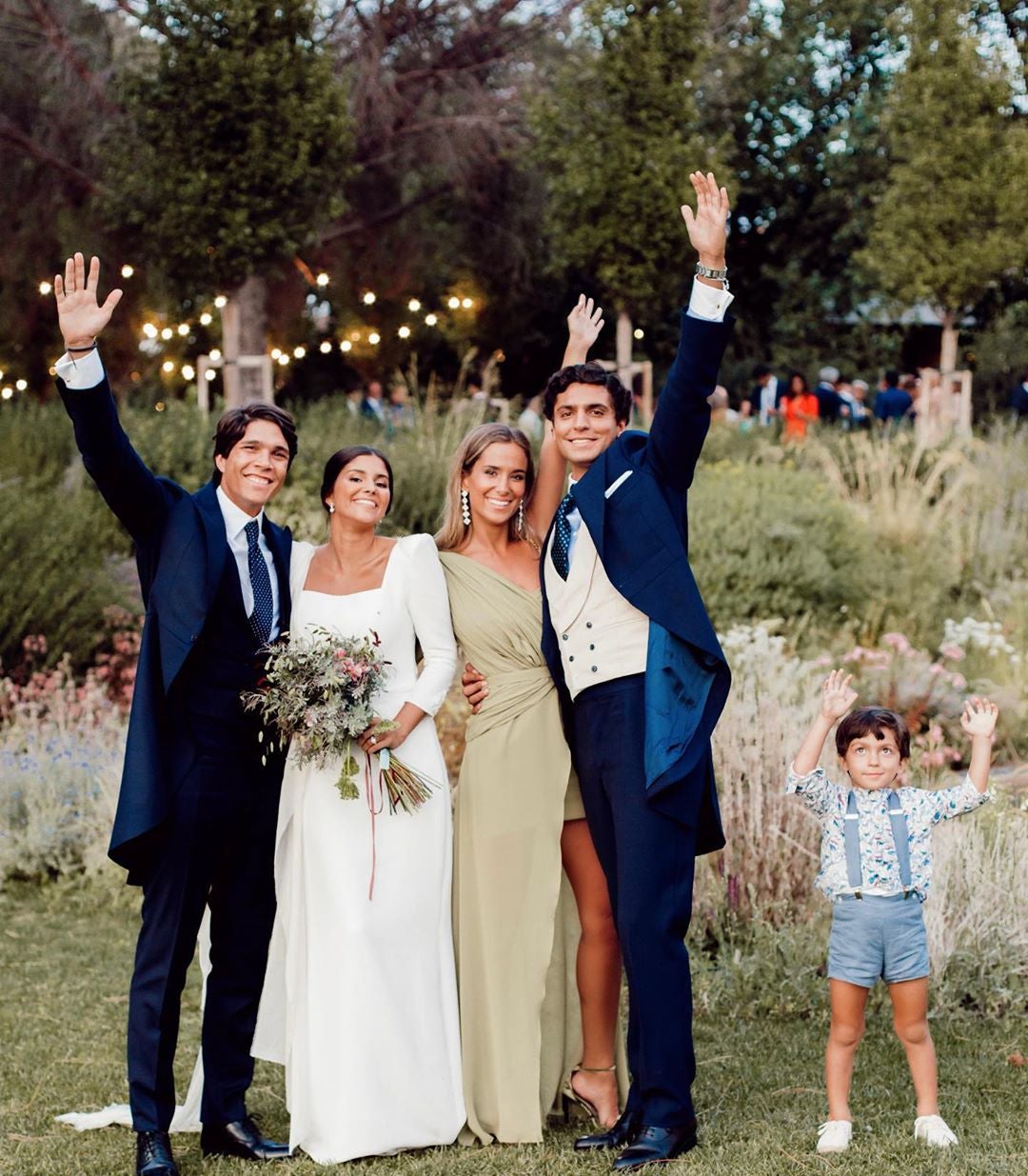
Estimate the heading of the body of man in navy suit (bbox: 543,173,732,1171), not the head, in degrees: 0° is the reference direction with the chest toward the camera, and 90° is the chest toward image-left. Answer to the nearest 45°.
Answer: approximately 45°

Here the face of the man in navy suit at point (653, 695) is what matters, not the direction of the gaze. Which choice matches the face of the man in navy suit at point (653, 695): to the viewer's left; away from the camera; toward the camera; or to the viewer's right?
toward the camera

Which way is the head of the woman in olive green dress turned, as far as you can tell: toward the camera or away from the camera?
toward the camera

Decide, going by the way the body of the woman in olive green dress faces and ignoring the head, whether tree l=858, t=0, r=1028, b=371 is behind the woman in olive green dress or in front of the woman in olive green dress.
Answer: behind

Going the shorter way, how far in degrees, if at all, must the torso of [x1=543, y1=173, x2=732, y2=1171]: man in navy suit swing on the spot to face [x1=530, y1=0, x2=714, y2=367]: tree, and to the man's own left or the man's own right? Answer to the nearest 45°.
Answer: approximately 135° to the man's own right

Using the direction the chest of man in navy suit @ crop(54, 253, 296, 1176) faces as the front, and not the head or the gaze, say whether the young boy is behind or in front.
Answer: in front

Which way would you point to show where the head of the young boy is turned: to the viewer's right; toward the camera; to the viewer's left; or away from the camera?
toward the camera

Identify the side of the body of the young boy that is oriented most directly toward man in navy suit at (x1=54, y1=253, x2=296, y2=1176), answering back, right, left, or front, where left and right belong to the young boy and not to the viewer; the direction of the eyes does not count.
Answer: right

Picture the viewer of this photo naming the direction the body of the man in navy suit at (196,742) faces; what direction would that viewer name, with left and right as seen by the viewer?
facing the viewer and to the right of the viewer

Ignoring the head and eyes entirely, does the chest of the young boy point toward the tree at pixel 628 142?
no

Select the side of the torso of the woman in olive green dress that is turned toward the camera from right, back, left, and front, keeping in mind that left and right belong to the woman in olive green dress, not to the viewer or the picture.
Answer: front

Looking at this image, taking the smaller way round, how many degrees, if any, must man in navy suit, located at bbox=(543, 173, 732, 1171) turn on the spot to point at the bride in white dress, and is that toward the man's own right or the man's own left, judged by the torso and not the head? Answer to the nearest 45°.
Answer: approximately 45° to the man's own right

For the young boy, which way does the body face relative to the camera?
toward the camera

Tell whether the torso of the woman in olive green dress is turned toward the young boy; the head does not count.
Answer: no

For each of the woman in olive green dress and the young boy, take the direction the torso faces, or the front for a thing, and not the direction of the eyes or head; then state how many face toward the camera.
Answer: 2
